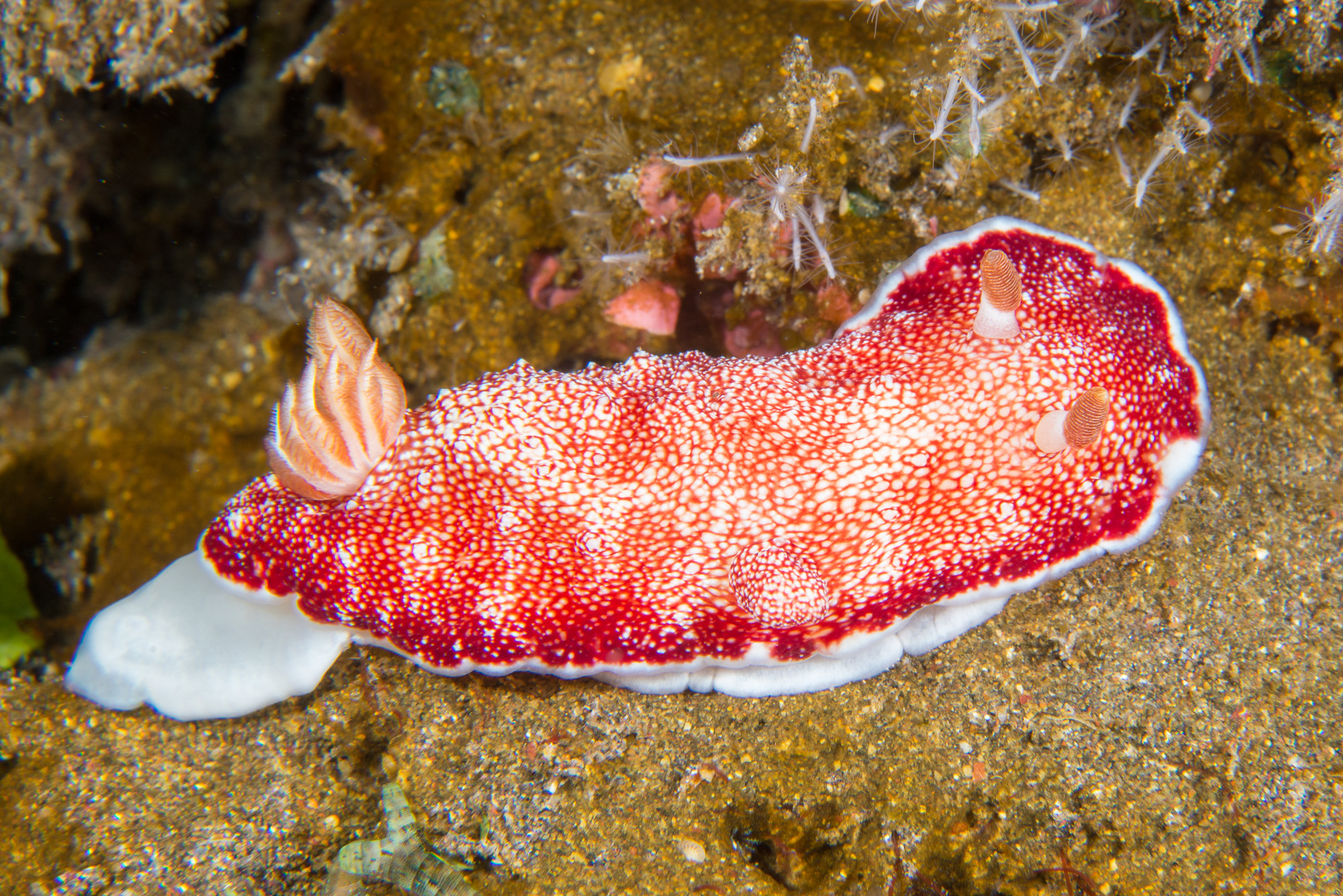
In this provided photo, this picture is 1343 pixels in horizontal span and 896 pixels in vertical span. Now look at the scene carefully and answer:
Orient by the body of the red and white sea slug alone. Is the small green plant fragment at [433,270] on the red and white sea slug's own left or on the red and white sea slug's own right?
on the red and white sea slug's own left

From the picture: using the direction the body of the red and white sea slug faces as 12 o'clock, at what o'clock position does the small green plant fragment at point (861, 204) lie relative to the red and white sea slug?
The small green plant fragment is roughly at 10 o'clock from the red and white sea slug.

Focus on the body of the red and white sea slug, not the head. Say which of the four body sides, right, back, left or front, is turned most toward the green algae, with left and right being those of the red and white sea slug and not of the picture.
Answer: back

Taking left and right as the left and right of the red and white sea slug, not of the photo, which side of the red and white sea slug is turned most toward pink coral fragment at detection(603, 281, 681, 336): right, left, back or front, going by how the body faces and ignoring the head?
left

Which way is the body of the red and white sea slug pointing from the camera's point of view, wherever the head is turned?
to the viewer's right

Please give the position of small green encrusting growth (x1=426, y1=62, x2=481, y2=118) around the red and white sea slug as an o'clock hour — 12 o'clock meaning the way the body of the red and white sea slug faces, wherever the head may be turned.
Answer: The small green encrusting growth is roughly at 8 o'clock from the red and white sea slug.

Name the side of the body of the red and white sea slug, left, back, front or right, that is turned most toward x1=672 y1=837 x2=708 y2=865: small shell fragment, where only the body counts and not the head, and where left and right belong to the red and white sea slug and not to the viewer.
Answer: right

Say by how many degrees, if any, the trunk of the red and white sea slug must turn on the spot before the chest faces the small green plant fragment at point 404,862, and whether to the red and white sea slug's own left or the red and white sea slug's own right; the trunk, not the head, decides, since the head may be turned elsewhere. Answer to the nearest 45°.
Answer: approximately 135° to the red and white sea slug's own right

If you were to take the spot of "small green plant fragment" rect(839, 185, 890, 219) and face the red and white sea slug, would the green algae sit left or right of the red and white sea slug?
right
